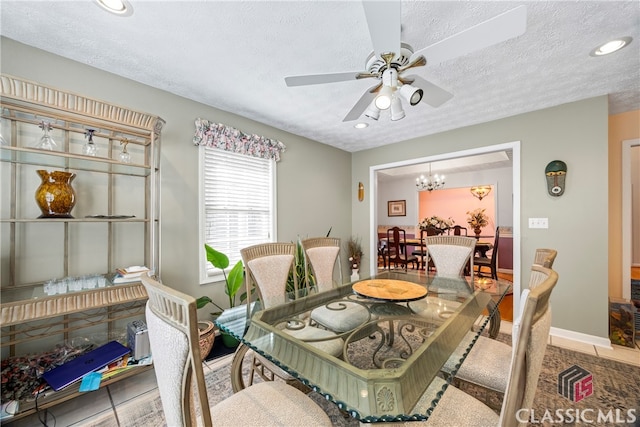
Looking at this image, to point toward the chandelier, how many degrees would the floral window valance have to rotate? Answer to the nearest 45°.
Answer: approximately 90° to its left

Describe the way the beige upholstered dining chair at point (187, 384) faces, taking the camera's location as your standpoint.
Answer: facing away from the viewer and to the right of the viewer

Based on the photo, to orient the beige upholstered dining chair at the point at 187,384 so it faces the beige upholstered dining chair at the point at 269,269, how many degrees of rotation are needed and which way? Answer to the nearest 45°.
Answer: approximately 45° to its left

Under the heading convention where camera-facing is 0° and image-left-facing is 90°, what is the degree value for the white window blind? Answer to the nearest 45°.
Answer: approximately 315°

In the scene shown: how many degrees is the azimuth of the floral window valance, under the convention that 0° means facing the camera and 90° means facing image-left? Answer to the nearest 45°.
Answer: approximately 315°

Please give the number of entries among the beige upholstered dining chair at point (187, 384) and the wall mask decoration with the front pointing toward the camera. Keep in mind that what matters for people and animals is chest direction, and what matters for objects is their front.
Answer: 1

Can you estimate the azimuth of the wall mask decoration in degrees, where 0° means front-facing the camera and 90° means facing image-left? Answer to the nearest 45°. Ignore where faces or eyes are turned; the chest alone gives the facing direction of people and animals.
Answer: approximately 0°

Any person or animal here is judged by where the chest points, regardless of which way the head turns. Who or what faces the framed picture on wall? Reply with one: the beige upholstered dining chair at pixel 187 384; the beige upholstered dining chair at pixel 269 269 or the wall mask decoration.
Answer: the beige upholstered dining chair at pixel 187 384

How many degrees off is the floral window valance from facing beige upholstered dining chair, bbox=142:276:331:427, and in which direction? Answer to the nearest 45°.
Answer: approximately 45° to its right

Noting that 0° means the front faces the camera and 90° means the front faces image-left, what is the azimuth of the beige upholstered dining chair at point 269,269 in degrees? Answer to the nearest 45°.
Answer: approximately 315°

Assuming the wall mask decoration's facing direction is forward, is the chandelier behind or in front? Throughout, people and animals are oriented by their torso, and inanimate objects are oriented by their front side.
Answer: behind
